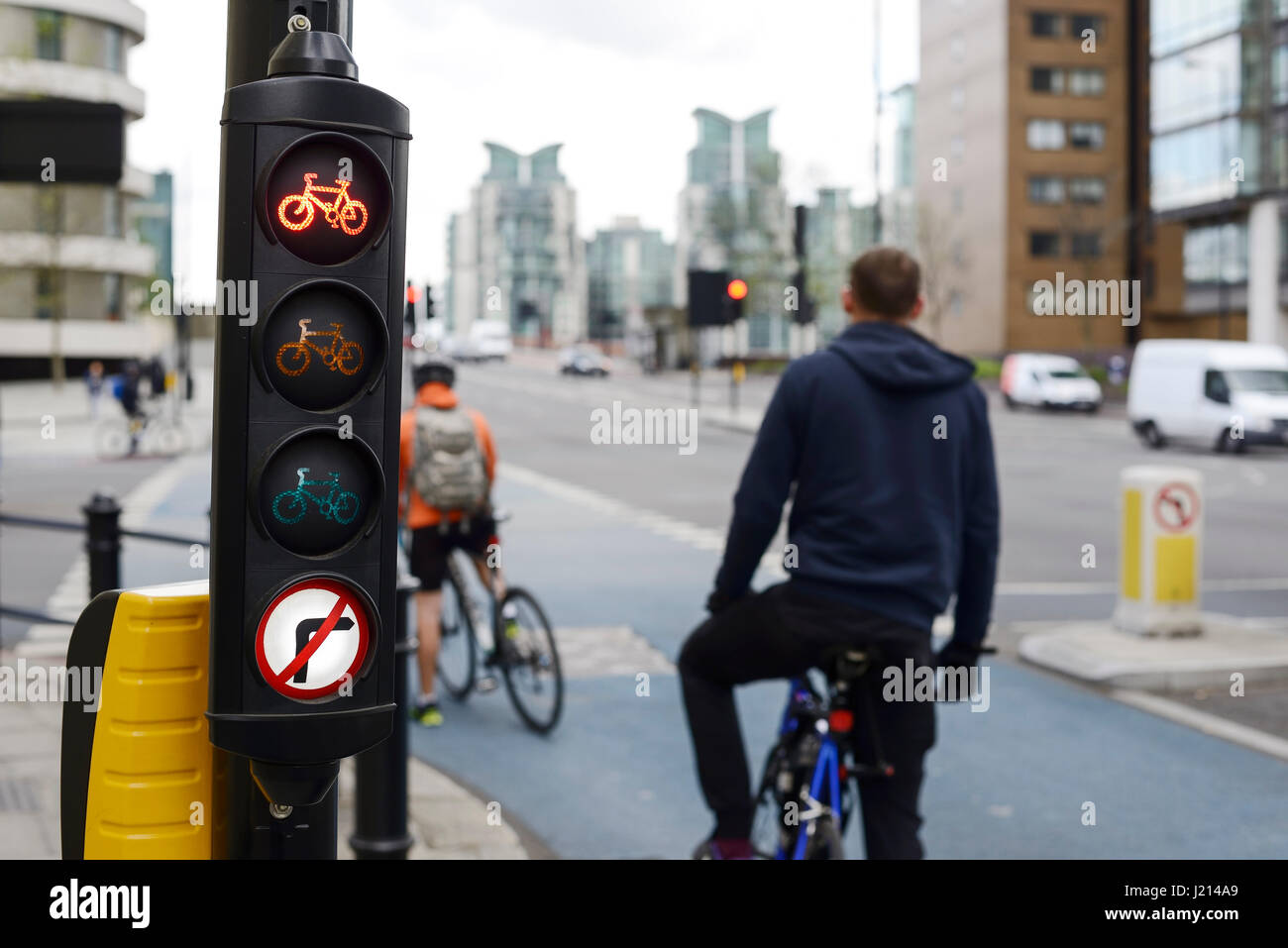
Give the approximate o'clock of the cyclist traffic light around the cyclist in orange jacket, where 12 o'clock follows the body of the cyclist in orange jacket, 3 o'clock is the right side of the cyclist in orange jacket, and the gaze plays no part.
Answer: The cyclist traffic light is roughly at 6 o'clock from the cyclist in orange jacket.

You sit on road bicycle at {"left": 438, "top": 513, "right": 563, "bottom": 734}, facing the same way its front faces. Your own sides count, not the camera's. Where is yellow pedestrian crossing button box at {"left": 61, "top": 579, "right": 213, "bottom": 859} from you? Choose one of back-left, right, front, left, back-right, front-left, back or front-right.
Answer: back-left

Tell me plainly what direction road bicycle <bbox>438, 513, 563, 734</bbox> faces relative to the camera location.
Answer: facing away from the viewer and to the left of the viewer

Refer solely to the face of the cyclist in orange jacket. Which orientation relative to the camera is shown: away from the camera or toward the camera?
away from the camera

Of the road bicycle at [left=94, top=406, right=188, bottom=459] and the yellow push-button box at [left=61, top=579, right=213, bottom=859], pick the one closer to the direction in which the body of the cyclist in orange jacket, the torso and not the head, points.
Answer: the road bicycle

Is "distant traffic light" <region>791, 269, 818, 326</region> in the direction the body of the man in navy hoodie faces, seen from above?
yes

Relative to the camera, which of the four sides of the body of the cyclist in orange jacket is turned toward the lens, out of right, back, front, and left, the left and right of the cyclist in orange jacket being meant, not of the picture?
back

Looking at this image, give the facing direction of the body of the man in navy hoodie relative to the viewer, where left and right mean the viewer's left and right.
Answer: facing away from the viewer

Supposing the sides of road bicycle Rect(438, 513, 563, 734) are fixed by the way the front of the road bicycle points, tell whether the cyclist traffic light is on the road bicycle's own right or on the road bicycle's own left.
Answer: on the road bicycle's own left

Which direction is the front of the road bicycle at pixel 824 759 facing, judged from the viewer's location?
facing away from the viewer
